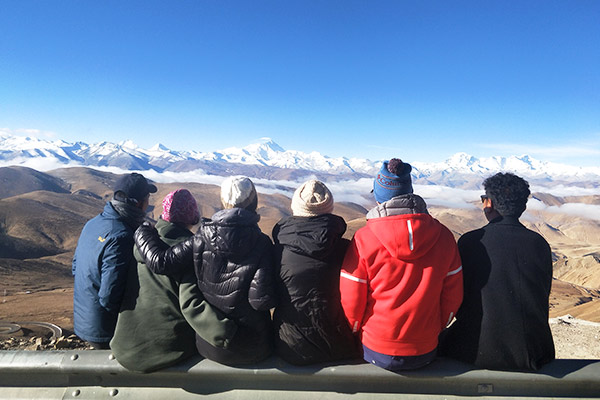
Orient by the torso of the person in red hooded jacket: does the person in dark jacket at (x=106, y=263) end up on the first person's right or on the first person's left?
on the first person's left

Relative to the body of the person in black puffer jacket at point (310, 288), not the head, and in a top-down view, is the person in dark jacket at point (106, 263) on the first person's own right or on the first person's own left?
on the first person's own left

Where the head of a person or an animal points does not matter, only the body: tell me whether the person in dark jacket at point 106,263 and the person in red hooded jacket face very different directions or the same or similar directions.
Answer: same or similar directions

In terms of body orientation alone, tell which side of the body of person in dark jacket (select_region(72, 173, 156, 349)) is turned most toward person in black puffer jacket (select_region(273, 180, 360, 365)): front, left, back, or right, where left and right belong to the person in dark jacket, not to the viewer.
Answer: right

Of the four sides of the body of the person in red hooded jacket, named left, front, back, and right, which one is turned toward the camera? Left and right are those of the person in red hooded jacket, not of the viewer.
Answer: back

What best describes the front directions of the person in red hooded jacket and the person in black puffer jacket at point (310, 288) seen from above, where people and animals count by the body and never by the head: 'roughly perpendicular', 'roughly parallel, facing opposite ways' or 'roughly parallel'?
roughly parallel

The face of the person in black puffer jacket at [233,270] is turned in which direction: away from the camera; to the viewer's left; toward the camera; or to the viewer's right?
away from the camera

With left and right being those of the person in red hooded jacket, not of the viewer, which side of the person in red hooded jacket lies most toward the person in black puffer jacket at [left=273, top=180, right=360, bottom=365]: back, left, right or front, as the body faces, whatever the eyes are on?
left

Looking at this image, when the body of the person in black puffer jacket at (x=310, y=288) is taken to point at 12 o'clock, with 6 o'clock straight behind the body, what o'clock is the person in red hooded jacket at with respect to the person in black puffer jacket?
The person in red hooded jacket is roughly at 3 o'clock from the person in black puffer jacket.

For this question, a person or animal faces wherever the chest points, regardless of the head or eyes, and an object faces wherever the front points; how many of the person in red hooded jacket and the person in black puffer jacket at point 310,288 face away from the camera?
2

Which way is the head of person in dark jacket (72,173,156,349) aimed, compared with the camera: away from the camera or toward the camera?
away from the camera

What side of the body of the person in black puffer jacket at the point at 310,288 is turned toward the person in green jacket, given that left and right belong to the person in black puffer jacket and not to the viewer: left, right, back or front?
left

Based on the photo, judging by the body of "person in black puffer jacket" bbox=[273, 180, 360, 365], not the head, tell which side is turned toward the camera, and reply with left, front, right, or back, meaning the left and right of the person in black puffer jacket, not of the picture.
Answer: back

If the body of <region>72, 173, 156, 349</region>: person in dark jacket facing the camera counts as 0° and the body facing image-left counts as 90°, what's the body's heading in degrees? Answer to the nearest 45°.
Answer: approximately 225°
